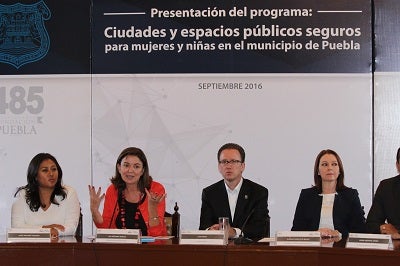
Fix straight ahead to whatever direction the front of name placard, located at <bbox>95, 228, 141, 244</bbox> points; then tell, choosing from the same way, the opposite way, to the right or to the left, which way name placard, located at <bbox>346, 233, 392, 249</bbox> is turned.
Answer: the same way

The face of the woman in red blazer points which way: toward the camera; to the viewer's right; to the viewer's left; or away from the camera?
toward the camera

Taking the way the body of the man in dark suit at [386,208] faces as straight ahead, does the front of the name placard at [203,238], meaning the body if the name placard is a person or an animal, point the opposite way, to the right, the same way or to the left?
the same way

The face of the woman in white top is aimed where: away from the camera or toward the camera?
toward the camera

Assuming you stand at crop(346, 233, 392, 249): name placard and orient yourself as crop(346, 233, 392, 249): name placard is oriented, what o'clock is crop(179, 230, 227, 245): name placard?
crop(179, 230, 227, 245): name placard is roughly at 3 o'clock from crop(346, 233, 392, 249): name placard.

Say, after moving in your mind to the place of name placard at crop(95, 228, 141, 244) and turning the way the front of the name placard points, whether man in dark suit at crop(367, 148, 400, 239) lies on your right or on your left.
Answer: on your left

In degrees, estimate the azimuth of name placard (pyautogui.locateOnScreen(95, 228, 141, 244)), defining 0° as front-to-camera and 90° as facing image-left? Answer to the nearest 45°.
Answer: approximately 0°

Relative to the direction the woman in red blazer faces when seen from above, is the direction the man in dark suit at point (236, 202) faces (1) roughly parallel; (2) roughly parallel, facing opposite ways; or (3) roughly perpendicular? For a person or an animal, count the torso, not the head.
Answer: roughly parallel

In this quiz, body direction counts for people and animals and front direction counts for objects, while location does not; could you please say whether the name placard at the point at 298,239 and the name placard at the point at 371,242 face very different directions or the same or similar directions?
same or similar directions

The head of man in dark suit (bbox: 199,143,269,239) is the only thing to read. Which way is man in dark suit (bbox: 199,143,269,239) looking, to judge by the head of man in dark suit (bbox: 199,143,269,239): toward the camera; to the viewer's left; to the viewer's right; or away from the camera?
toward the camera

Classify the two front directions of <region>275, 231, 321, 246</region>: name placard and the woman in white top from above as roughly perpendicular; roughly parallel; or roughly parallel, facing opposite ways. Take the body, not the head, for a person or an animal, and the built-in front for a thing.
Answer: roughly parallel

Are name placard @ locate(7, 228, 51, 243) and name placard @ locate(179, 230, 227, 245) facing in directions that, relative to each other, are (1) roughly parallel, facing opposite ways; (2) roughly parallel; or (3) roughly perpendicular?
roughly parallel

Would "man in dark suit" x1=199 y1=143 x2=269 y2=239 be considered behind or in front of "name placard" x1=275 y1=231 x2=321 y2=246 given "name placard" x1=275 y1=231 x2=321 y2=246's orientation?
behind

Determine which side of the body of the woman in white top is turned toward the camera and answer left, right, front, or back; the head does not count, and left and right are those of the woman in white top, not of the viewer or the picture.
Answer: front
